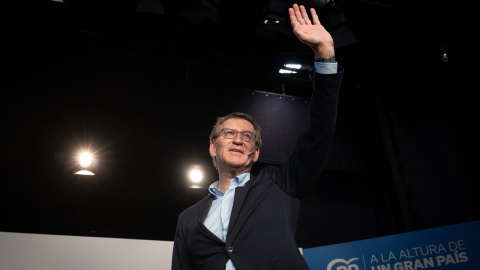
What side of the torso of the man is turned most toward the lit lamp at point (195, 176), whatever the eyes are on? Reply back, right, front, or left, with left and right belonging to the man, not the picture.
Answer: back

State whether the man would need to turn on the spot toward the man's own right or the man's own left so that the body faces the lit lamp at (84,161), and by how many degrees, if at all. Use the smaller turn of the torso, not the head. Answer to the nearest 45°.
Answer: approximately 135° to the man's own right

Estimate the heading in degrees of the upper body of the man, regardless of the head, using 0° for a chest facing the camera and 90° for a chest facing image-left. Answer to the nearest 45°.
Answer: approximately 0°

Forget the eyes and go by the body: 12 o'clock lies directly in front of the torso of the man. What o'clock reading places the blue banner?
The blue banner is roughly at 7 o'clock from the man.
